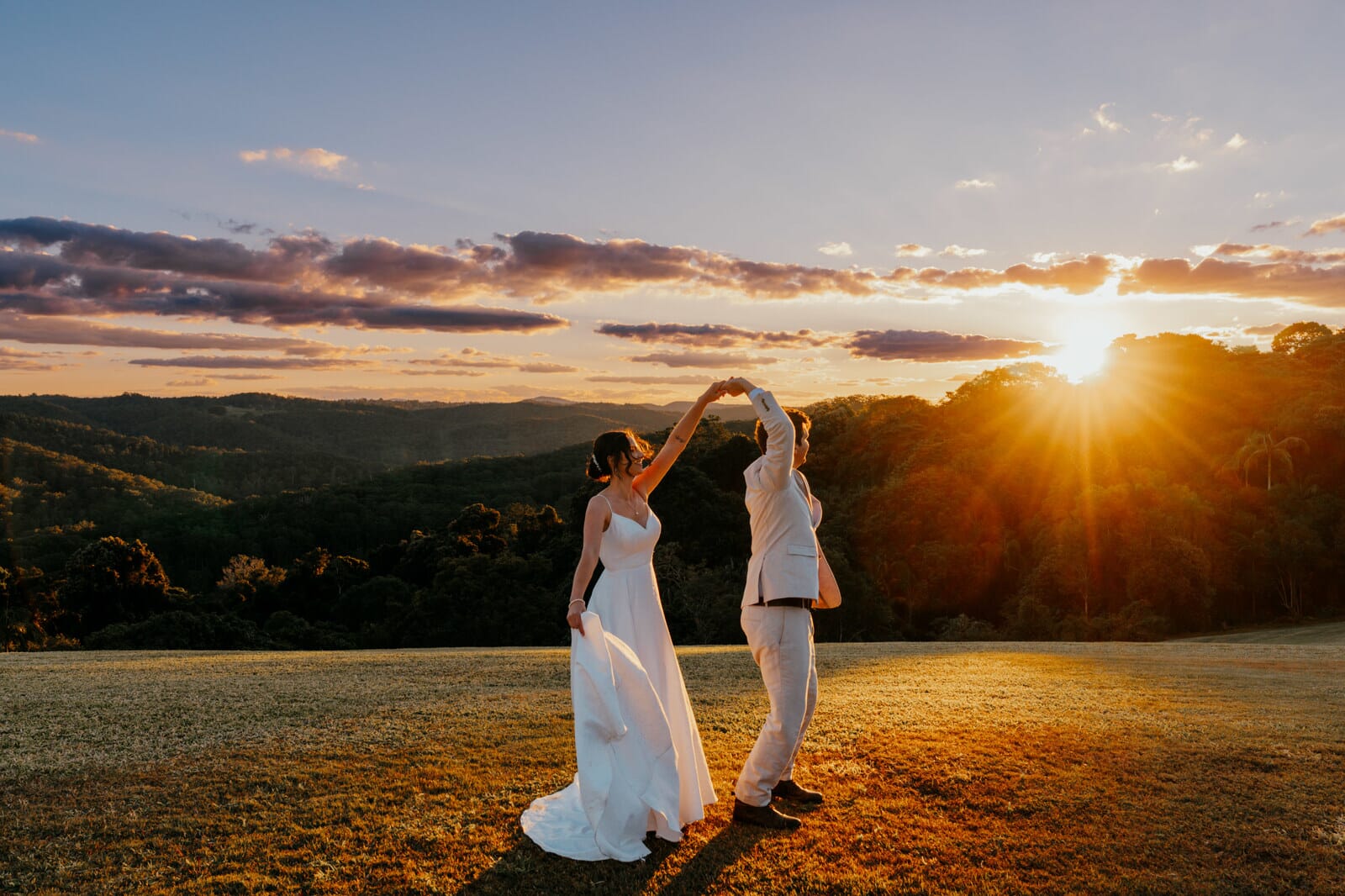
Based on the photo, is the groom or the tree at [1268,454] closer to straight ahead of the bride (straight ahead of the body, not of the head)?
the groom

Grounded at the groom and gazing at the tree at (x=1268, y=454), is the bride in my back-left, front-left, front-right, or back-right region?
back-left

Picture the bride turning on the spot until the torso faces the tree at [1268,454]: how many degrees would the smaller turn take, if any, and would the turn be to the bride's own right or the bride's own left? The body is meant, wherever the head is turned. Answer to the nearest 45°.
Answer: approximately 90° to the bride's own left

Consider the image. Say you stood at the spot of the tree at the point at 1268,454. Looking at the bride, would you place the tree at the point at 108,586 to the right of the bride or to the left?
right

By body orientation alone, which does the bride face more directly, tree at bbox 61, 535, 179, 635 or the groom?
the groom

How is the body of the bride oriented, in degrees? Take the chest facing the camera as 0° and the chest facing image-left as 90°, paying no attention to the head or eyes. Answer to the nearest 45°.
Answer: approximately 315°
